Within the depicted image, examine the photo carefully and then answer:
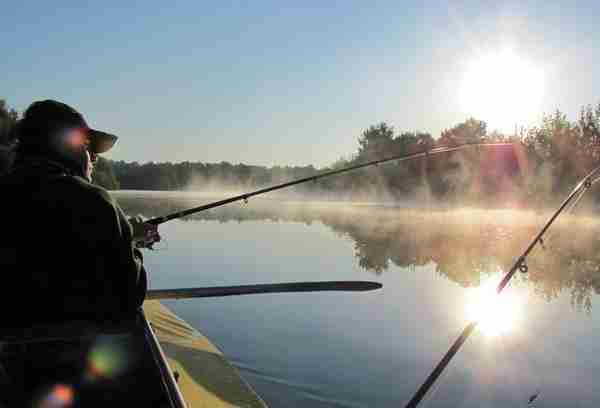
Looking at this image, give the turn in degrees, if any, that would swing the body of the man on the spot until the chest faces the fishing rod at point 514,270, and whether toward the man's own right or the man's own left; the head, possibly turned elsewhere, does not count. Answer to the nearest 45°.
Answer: approximately 45° to the man's own right

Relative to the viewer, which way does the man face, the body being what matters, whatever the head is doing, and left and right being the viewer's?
facing away from the viewer and to the right of the viewer
